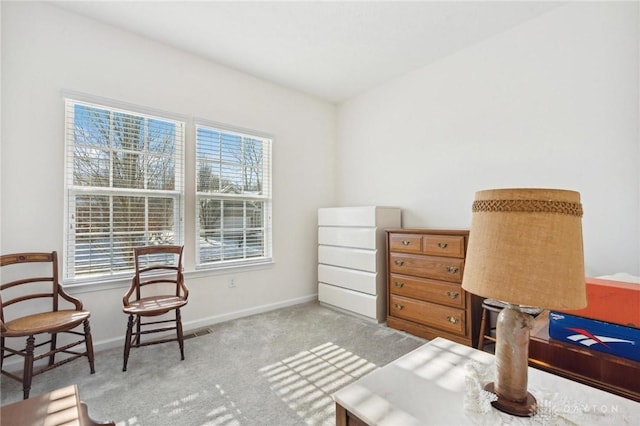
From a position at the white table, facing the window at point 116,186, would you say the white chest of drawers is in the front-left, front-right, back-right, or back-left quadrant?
front-right

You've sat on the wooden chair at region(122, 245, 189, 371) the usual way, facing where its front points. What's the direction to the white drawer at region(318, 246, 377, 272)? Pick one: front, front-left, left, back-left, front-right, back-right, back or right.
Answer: left

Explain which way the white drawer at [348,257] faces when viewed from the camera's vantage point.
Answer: facing the viewer and to the left of the viewer

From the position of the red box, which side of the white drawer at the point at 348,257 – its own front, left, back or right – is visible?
left

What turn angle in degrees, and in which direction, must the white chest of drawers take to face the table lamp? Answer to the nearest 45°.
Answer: approximately 45° to its left

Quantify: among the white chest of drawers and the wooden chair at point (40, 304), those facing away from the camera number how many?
0

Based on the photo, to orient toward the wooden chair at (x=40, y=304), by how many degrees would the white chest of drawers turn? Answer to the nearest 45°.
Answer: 0° — it already faces it

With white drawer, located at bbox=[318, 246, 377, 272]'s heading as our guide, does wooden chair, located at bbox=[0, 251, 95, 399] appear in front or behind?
in front

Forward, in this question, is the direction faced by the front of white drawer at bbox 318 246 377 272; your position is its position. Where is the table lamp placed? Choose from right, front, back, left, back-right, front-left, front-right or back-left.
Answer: front-left

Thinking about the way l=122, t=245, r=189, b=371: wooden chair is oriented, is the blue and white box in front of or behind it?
in front

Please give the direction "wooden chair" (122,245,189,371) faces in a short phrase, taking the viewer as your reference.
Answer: facing the viewer

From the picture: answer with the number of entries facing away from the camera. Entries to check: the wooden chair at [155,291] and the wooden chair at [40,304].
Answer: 0

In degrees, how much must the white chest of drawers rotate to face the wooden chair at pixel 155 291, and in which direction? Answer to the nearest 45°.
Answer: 0° — it already faces it

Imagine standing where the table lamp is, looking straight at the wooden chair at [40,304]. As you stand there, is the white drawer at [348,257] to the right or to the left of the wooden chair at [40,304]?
right

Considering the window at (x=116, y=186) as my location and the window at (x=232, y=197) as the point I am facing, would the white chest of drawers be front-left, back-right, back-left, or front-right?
front-right

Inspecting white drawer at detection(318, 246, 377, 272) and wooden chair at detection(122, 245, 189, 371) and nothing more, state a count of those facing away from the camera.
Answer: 0

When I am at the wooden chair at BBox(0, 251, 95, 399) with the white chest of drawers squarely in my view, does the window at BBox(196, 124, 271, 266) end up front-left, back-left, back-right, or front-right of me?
front-left
